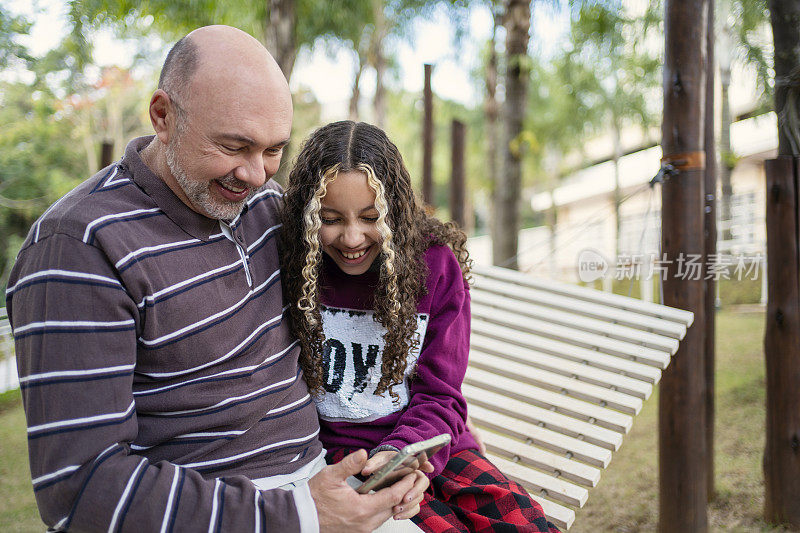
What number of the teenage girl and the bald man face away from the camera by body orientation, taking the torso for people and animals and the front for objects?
0

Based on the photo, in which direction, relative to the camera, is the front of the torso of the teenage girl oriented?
toward the camera

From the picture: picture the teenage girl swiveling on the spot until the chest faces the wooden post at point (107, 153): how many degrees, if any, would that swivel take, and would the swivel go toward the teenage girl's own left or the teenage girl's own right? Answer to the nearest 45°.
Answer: approximately 135° to the teenage girl's own right

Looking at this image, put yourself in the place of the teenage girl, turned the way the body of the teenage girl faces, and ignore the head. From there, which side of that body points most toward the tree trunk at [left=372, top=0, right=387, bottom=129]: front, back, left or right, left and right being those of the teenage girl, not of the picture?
back

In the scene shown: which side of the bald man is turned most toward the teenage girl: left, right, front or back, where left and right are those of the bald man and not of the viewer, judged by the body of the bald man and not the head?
left

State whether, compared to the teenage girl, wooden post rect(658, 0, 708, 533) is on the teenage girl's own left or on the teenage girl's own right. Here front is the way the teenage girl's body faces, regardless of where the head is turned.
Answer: on the teenage girl's own left

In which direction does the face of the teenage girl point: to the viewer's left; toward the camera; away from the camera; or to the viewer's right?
toward the camera

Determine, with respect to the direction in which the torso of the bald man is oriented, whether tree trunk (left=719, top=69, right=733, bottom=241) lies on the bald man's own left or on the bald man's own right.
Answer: on the bald man's own left

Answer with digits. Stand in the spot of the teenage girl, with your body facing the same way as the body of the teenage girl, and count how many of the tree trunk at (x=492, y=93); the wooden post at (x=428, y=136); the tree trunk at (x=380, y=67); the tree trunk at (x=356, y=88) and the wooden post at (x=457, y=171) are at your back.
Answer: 5

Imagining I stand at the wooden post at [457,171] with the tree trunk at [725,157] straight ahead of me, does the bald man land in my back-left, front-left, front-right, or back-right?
back-right

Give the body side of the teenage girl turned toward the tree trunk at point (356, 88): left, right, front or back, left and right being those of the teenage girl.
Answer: back

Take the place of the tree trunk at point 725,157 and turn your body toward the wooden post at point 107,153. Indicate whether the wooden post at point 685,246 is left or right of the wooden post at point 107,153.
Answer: left

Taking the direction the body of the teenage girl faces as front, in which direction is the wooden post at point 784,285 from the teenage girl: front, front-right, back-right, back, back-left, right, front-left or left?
back-left

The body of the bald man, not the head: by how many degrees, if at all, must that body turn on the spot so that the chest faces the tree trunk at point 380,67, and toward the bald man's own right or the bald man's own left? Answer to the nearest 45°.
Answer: approximately 135° to the bald man's own left

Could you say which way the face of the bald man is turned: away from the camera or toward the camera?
toward the camera

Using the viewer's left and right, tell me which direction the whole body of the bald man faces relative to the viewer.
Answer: facing the viewer and to the right of the viewer
